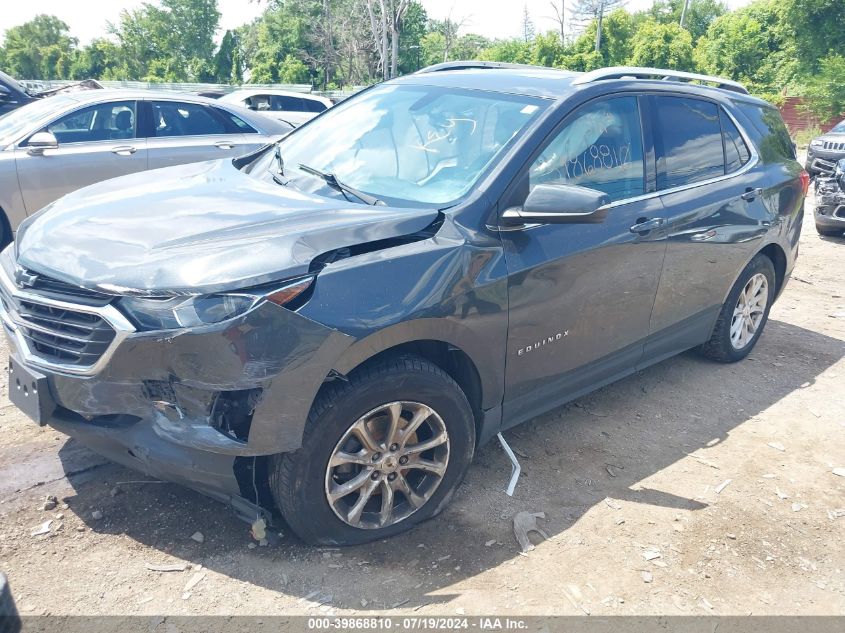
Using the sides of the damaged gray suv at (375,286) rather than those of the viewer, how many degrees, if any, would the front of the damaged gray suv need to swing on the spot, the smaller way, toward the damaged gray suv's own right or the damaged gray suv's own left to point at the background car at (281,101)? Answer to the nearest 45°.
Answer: approximately 135° to the damaged gray suv's own right

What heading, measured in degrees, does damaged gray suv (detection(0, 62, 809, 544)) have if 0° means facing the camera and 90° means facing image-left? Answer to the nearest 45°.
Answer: approximately 45°

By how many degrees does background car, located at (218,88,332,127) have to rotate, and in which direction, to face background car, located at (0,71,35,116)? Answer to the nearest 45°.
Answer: approximately 45° to its left

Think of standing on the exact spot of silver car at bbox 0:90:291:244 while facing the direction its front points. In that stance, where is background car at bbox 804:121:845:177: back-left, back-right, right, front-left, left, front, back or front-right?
back

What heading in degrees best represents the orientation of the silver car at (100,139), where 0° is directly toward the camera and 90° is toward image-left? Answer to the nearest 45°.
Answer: approximately 90°

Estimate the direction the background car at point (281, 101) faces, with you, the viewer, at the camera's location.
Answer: facing to the left of the viewer

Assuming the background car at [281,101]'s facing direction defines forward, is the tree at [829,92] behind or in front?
behind

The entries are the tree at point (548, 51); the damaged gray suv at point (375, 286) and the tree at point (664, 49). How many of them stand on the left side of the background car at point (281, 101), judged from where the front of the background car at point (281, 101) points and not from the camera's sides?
1

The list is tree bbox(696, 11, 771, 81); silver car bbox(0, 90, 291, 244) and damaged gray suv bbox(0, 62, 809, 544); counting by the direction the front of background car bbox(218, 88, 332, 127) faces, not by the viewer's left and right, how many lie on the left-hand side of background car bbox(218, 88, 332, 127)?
2

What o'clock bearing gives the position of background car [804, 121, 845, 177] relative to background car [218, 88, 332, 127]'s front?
background car [804, 121, 845, 177] is roughly at 7 o'clock from background car [218, 88, 332, 127].

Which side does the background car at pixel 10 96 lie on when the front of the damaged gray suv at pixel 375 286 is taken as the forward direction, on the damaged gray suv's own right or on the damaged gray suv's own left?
on the damaged gray suv's own right

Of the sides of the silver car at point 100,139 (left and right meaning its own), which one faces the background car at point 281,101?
right
